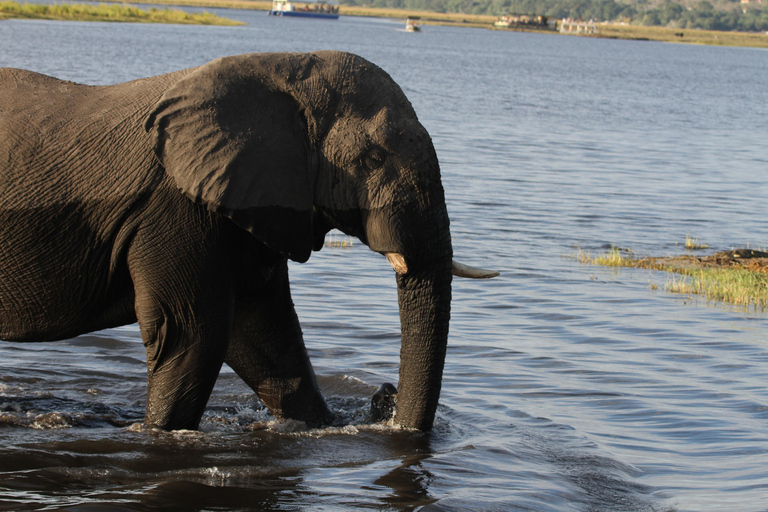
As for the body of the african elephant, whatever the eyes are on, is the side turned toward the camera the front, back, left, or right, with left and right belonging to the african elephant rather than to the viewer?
right
